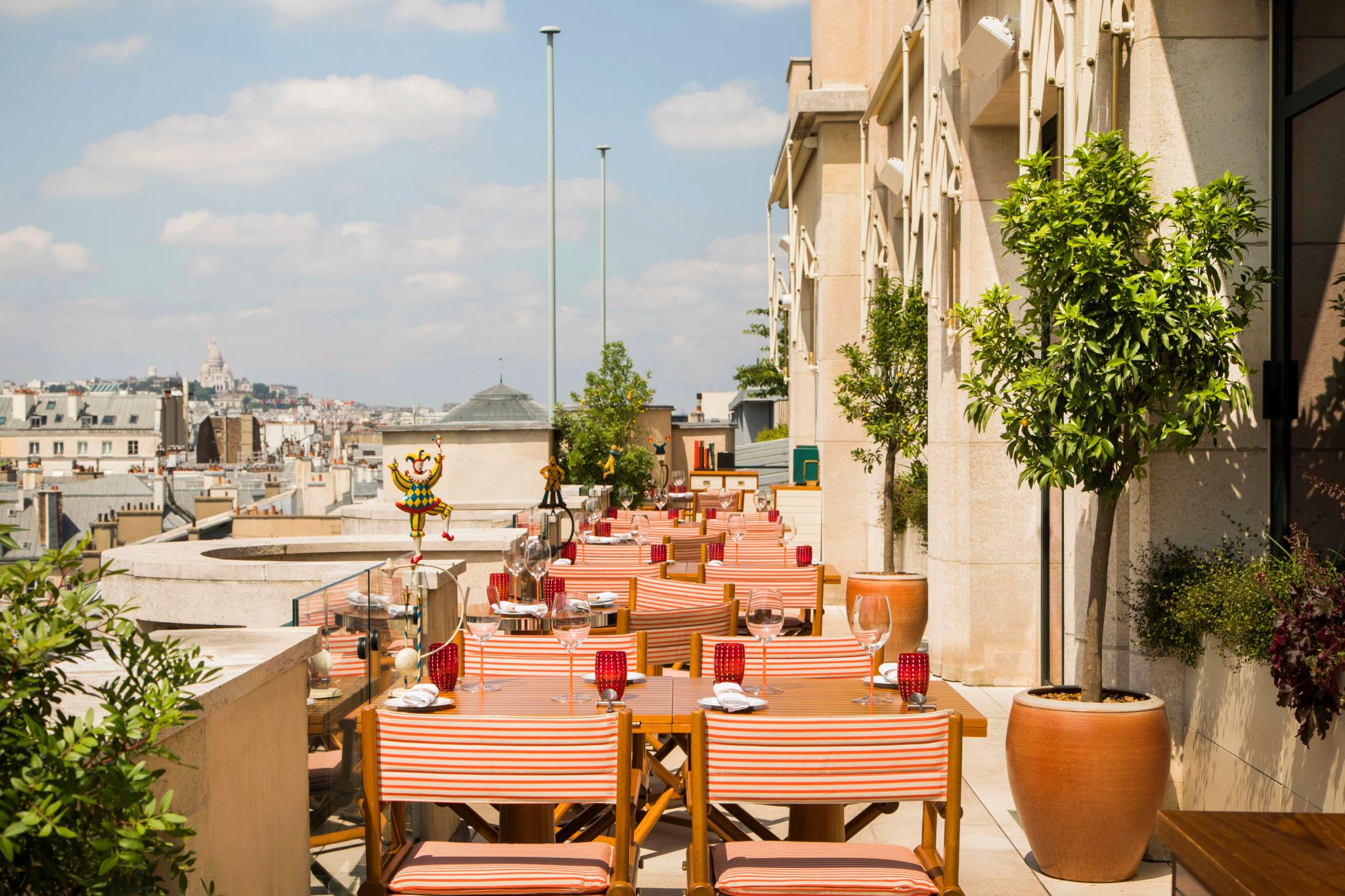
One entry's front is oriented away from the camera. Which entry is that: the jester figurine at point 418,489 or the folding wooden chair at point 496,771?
the folding wooden chair

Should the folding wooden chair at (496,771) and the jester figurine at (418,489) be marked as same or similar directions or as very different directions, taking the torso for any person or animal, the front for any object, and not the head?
very different directions

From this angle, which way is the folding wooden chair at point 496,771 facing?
away from the camera

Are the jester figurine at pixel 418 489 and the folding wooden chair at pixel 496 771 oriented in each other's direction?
yes

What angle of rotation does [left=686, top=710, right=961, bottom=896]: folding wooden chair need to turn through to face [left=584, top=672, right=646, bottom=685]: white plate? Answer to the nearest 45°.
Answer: approximately 45° to its left

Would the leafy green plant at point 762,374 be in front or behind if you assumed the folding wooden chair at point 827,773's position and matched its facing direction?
in front

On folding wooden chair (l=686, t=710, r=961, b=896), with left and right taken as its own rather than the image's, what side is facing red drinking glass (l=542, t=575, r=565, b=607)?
front

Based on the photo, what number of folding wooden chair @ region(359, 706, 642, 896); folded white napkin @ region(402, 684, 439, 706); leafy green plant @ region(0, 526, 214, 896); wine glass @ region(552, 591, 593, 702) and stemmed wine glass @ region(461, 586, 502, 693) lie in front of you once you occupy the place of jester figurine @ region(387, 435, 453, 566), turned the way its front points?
5

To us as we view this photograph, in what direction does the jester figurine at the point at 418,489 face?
facing the viewer

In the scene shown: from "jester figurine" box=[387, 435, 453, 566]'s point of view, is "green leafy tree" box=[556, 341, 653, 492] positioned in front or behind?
behind

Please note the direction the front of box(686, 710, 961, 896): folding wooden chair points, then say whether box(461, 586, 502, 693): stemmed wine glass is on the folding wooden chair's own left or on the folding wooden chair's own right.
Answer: on the folding wooden chair's own left

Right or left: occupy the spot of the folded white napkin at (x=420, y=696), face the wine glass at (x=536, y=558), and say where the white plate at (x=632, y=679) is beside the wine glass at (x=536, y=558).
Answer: right

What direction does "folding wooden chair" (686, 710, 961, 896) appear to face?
away from the camera

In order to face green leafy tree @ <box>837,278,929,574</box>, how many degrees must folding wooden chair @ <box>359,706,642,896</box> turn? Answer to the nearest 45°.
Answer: approximately 45° to its right

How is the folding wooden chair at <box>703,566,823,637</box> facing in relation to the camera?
away from the camera

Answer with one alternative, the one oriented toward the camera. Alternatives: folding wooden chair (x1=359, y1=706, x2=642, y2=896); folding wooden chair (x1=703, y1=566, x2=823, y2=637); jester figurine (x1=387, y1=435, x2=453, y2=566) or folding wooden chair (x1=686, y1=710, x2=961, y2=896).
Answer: the jester figurine

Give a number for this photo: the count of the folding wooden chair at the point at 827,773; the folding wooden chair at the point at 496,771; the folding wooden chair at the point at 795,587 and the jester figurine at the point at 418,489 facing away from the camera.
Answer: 3

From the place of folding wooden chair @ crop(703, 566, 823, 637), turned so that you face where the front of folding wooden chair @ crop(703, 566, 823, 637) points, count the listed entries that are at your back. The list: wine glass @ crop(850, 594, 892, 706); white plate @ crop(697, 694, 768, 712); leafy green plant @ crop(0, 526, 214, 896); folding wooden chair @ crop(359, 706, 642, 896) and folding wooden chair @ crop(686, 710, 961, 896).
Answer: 5

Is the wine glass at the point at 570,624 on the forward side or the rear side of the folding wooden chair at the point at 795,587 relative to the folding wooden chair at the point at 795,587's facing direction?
on the rear side

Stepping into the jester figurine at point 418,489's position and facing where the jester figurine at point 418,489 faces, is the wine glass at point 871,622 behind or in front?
in front

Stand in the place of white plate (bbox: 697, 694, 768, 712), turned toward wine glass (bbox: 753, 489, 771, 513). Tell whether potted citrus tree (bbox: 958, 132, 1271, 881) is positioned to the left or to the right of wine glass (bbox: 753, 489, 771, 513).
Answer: right
